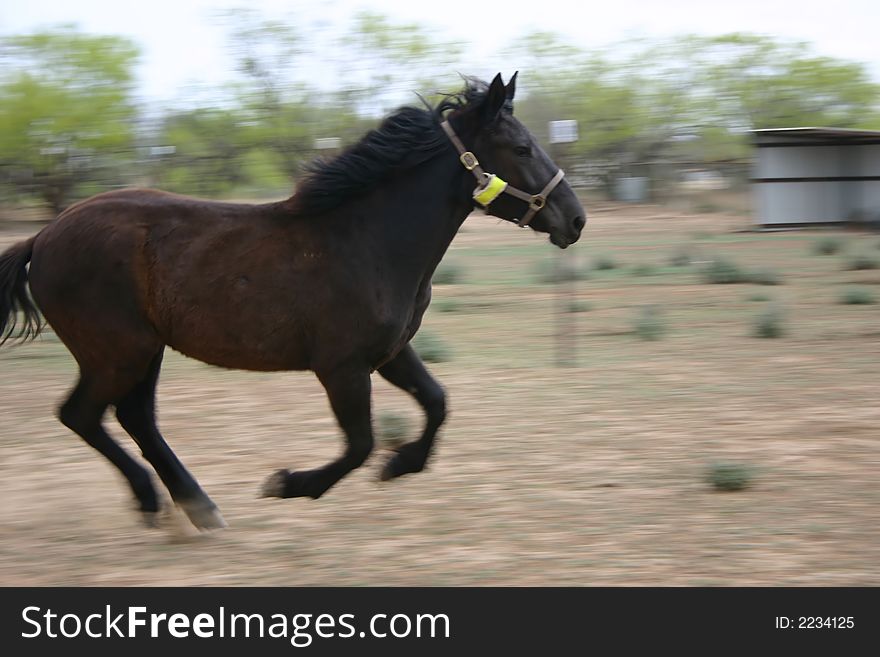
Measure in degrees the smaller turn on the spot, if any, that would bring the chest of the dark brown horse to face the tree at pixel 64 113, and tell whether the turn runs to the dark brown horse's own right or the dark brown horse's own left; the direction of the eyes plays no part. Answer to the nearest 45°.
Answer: approximately 90° to the dark brown horse's own left

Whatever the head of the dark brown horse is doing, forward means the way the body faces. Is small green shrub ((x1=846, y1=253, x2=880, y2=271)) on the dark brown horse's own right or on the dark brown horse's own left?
on the dark brown horse's own left

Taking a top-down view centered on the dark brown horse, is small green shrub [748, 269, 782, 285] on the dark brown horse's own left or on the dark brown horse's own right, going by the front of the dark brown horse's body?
on the dark brown horse's own left

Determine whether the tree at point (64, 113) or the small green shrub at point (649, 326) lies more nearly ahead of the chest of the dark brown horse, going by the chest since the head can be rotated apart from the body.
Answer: the small green shrub

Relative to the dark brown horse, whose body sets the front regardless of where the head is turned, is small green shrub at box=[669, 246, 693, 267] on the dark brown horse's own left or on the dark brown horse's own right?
on the dark brown horse's own left

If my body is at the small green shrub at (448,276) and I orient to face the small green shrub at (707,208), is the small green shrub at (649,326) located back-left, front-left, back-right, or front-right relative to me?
back-right

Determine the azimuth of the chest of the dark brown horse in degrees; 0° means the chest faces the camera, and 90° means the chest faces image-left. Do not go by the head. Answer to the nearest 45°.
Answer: approximately 270°

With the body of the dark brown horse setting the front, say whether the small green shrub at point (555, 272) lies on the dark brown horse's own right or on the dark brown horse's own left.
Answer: on the dark brown horse's own left

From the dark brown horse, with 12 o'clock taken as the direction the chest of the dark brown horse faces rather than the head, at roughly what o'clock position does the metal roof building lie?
The metal roof building is roughly at 10 o'clock from the dark brown horse.

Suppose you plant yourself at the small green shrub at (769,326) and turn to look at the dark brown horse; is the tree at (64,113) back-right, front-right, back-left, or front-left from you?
back-right

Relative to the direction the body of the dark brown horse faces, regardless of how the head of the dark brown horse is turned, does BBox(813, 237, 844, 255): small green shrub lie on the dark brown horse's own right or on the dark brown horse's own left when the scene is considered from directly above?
on the dark brown horse's own left
